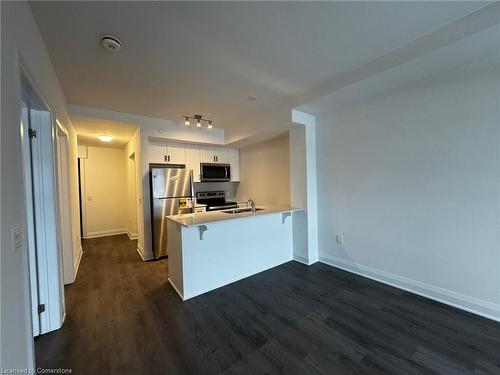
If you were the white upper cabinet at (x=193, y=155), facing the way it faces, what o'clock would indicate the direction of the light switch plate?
The light switch plate is roughly at 2 o'clock from the white upper cabinet.

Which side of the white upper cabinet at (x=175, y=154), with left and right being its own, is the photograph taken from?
front

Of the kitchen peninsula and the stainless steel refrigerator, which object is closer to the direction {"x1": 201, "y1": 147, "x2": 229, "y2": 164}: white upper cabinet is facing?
the kitchen peninsula

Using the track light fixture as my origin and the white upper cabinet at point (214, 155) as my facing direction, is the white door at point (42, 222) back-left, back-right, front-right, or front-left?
back-left

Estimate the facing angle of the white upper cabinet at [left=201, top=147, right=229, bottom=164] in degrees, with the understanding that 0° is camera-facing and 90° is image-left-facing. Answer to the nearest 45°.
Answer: approximately 315°

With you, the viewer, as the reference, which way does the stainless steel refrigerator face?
facing the viewer

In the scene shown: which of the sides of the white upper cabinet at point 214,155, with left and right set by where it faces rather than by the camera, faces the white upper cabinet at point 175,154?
right

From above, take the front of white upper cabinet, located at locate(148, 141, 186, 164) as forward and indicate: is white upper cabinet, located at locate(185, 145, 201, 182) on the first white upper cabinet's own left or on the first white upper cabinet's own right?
on the first white upper cabinet's own left

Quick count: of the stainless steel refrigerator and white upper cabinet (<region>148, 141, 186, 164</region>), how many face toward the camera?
2

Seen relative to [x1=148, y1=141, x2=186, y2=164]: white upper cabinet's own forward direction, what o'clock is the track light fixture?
The track light fixture is roughly at 11 o'clock from the white upper cabinet.

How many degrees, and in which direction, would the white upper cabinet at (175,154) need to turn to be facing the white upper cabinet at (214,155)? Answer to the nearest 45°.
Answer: approximately 90° to its left

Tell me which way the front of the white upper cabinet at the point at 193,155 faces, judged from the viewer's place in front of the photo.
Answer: facing the viewer and to the right of the viewer
